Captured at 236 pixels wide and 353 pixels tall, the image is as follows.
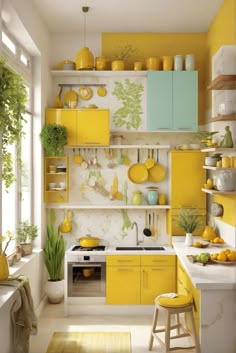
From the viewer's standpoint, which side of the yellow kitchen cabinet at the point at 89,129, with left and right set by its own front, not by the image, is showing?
front

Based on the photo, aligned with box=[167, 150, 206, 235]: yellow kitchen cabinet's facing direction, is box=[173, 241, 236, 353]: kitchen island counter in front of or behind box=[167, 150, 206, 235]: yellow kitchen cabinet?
in front

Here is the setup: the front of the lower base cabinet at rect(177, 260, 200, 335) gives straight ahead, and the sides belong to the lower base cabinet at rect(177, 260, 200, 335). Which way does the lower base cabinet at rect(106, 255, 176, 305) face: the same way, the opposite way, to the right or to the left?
to the left

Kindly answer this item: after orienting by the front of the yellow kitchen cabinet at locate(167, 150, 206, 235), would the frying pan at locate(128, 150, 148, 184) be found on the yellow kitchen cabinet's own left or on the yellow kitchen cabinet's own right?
on the yellow kitchen cabinet's own right

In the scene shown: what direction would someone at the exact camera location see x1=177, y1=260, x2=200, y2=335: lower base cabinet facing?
facing to the left of the viewer

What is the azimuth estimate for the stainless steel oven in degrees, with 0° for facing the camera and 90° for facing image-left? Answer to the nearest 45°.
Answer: approximately 0°

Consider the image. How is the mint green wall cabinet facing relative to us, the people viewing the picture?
facing the viewer
